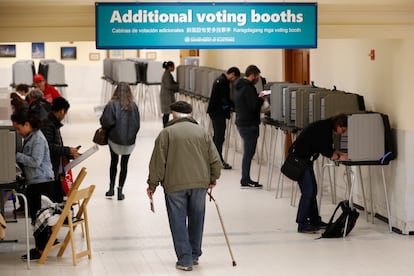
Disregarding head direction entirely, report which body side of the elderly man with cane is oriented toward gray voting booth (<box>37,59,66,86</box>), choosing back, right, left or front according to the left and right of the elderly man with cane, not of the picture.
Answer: front

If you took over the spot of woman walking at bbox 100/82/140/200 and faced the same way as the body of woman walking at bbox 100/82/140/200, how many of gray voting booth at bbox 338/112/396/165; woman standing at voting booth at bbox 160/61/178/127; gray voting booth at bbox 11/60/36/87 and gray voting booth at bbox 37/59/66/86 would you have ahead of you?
3

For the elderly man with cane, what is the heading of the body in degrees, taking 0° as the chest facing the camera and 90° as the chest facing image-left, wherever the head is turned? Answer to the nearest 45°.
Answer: approximately 180°

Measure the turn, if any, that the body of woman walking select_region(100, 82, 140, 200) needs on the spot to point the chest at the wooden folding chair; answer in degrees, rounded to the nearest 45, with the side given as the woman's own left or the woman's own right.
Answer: approximately 180°

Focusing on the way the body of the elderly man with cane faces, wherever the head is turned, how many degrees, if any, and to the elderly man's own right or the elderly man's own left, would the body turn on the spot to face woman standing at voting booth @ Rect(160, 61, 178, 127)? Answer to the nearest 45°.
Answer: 0° — they already face them

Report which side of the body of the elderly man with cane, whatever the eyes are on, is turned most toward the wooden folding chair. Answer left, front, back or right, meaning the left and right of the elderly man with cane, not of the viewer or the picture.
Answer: left

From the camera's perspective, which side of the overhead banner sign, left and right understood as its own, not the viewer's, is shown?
front

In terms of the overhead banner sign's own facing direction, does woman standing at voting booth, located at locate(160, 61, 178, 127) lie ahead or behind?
behind

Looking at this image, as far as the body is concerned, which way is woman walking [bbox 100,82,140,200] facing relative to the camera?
away from the camera

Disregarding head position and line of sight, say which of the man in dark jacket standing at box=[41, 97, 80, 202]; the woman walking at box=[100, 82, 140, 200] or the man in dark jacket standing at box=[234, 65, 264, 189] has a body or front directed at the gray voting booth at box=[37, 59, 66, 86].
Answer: the woman walking
